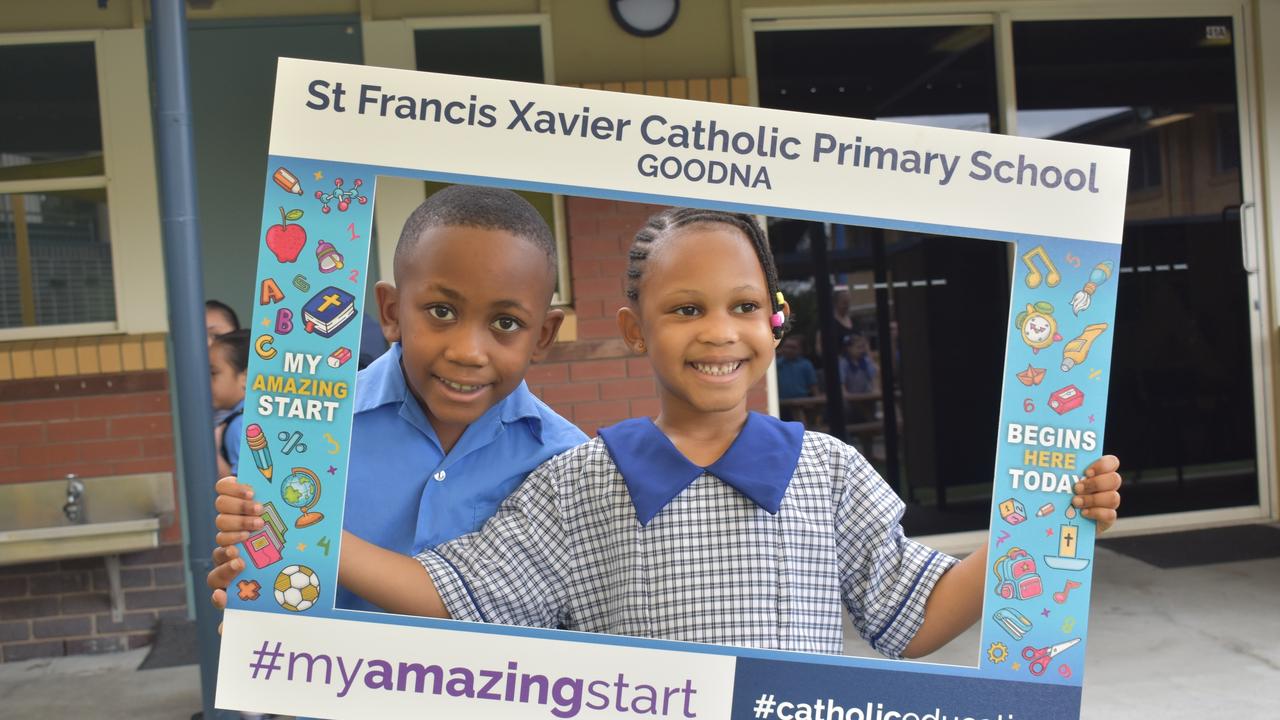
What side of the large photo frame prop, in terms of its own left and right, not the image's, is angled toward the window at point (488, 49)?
back

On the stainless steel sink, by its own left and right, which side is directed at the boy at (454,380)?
front

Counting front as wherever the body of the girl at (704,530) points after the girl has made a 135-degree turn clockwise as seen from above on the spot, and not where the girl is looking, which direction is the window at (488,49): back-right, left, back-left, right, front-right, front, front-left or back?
front-right

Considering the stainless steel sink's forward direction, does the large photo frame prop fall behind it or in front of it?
in front

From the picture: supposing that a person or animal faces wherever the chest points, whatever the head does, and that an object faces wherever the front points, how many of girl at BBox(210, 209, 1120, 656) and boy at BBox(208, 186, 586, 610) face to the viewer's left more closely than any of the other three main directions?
0

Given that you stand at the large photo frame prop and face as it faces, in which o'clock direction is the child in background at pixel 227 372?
The child in background is roughly at 5 o'clock from the large photo frame prop.

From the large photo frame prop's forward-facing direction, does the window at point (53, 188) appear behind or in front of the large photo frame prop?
behind

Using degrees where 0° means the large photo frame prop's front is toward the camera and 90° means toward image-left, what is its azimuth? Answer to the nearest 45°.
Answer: approximately 0°

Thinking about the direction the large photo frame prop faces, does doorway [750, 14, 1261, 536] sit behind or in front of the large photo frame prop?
behind
